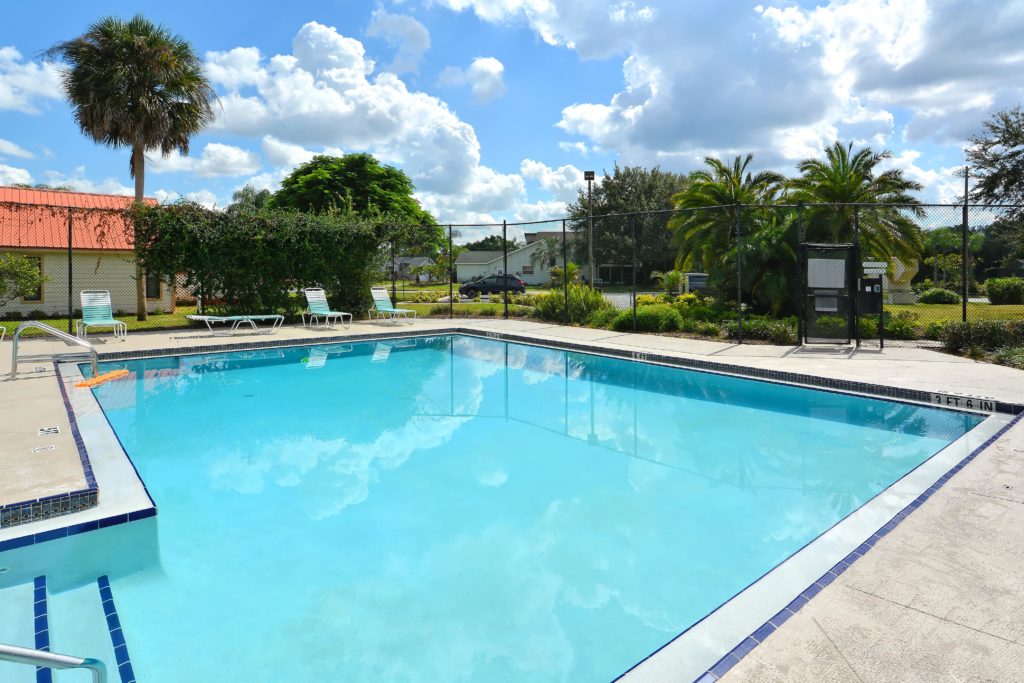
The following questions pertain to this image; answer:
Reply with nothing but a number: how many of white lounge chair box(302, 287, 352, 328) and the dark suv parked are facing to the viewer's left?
1

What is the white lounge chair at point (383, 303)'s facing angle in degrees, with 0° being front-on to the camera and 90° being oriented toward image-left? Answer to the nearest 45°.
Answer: approximately 315°

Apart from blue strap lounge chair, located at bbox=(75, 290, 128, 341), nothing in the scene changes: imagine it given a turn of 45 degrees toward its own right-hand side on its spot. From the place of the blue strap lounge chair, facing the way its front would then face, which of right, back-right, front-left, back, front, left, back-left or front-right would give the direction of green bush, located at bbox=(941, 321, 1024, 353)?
left

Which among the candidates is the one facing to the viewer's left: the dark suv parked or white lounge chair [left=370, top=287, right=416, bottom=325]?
the dark suv parked

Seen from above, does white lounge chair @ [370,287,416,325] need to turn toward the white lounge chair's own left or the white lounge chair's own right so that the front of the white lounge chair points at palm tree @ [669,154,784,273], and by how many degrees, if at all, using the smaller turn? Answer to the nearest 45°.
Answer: approximately 45° to the white lounge chair's own left

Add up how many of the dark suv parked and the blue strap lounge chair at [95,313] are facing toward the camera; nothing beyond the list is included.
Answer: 1

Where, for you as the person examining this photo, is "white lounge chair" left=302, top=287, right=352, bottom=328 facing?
facing the viewer and to the right of the viewer

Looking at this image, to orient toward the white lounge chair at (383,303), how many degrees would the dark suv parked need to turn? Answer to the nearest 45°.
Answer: approximately 90° to its left

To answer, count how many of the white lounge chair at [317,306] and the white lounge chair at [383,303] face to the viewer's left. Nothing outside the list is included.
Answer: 0

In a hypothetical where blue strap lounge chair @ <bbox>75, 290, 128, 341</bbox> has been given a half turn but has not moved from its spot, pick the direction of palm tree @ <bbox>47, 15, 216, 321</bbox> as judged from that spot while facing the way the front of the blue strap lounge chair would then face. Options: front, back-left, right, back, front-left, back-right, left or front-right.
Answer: front

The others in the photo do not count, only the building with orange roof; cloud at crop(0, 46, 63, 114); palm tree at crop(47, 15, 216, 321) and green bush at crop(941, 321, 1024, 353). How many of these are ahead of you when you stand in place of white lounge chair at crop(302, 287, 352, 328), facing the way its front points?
1

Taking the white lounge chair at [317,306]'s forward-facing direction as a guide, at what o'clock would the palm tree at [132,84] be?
The palm tree is roughly at 6 o'clock from the white lounge chair.
